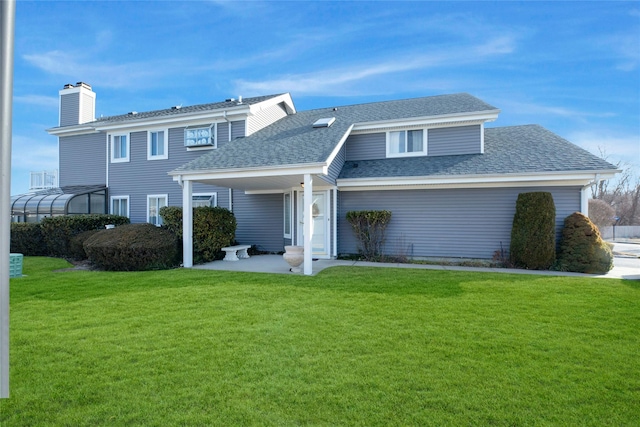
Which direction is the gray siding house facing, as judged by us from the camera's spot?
facing the viewer

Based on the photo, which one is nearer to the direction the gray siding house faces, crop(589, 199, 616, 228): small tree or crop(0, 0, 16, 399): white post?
the white post

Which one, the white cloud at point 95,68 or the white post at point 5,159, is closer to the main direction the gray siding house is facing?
the white post

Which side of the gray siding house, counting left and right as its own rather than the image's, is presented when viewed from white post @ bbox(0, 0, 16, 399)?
front

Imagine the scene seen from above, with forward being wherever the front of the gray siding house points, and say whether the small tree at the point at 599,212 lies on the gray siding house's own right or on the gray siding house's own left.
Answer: on the gray siding house's own left

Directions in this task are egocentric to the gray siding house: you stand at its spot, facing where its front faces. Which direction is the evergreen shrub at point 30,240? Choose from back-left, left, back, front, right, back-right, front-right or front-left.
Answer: right

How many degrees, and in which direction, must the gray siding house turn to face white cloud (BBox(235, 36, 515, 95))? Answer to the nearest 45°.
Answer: approximately 180°
